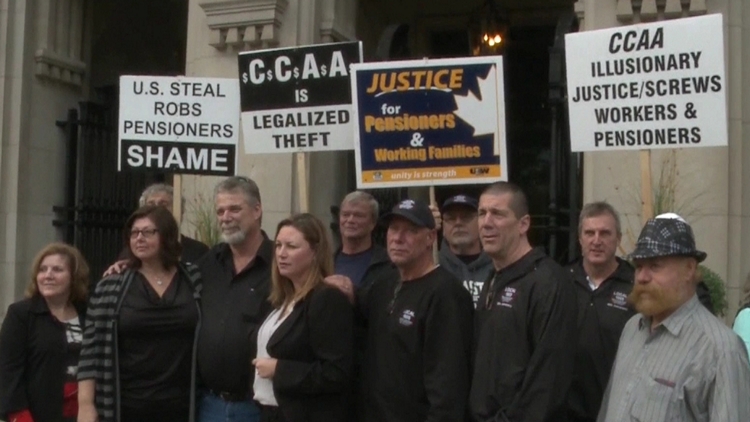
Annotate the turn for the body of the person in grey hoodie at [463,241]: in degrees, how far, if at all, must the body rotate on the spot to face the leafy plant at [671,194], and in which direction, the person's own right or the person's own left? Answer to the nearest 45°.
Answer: approximately 135° to the person's own left

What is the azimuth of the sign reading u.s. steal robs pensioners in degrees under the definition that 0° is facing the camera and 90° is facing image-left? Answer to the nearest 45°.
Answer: approximately 0°

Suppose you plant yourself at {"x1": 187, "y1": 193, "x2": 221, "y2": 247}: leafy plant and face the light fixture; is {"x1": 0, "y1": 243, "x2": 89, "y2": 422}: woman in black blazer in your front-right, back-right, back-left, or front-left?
back-right

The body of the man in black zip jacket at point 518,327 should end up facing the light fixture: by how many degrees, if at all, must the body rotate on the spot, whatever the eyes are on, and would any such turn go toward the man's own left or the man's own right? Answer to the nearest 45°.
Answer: approximately 135° to the man's own right

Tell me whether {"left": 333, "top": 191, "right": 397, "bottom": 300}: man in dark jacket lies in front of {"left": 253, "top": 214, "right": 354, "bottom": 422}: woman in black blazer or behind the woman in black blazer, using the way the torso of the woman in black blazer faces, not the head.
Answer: behind
